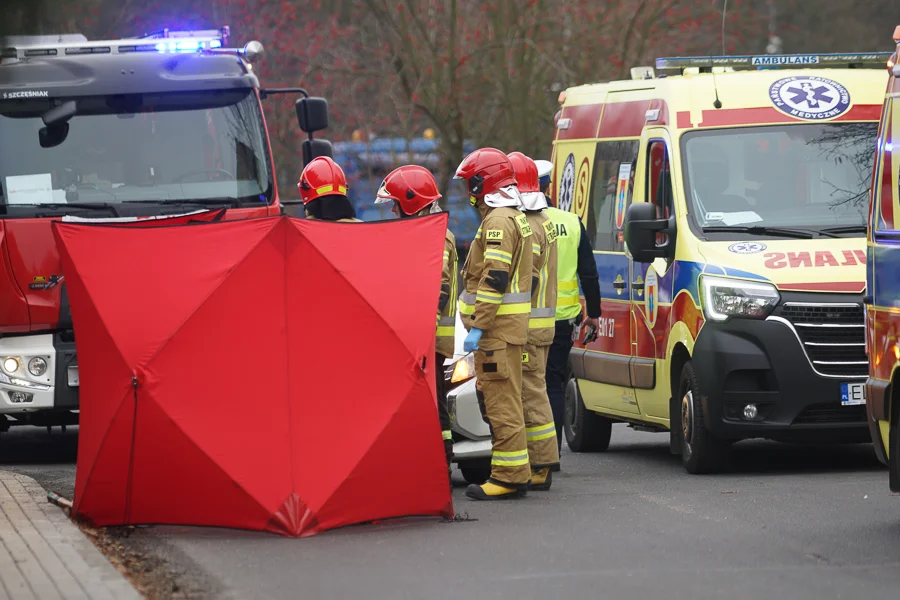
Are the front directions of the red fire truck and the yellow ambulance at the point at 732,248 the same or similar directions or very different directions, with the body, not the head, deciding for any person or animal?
same or similar directions

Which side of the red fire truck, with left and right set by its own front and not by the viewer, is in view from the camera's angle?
front

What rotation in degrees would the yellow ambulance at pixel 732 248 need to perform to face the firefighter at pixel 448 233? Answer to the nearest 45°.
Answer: approximately 90° to its right

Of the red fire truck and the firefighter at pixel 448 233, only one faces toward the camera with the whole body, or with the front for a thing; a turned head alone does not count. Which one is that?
the red fire truck

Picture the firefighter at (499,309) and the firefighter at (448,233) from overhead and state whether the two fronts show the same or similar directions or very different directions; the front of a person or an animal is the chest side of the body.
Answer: same or similar directions

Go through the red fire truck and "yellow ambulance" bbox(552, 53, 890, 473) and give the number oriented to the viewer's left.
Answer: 0

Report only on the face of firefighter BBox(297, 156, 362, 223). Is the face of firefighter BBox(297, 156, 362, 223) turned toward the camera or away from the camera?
away from the camera

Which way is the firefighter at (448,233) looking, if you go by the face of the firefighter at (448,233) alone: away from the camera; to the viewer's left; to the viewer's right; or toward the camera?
to the viewer's left

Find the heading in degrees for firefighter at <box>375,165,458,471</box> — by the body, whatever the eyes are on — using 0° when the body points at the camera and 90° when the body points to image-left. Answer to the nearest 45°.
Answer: approximately 90°

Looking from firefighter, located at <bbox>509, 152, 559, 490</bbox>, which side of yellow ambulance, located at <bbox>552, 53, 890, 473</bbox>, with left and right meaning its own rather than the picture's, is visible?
right

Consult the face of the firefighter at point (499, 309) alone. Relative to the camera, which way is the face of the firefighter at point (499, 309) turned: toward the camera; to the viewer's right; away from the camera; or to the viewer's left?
to the viewer's left

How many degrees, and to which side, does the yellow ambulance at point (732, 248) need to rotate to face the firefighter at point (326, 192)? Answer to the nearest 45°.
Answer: approximately 90° to its right

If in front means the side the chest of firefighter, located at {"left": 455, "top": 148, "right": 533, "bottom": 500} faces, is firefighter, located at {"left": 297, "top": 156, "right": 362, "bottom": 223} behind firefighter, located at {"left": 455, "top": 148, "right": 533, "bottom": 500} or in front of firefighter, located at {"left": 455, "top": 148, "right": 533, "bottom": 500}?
in front

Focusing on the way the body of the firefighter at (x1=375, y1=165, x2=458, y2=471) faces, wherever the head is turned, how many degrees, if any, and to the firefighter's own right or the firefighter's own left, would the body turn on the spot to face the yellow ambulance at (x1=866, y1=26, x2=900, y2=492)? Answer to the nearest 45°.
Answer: approximately 135° to the firefighter's own left

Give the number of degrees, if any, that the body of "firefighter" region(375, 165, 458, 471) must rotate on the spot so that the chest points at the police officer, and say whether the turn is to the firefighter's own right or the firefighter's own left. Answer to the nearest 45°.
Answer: approximately 135° to the firefighter's own right

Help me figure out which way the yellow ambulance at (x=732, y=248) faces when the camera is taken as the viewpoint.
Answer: facing the viewer and to the right of the viewer

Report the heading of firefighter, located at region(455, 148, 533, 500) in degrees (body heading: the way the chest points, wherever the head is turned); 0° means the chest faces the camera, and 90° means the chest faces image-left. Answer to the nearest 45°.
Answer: approximately 90°

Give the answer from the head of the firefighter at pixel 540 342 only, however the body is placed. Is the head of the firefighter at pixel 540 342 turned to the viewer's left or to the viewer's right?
to the viewer's left

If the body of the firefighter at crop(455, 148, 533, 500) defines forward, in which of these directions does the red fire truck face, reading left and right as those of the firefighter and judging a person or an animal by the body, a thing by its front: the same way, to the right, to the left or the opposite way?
to the left

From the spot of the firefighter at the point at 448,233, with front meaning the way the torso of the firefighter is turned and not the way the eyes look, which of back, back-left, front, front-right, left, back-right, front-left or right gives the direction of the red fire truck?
front-right

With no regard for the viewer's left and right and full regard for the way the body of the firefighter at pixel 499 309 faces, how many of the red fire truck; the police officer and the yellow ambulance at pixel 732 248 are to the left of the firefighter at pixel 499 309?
0
